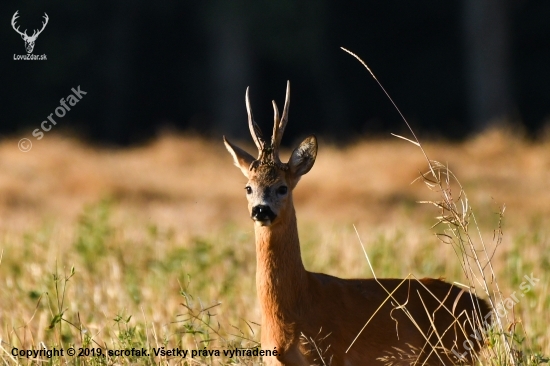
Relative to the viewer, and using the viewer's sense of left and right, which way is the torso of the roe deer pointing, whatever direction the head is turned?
facing to the left of the viewer
